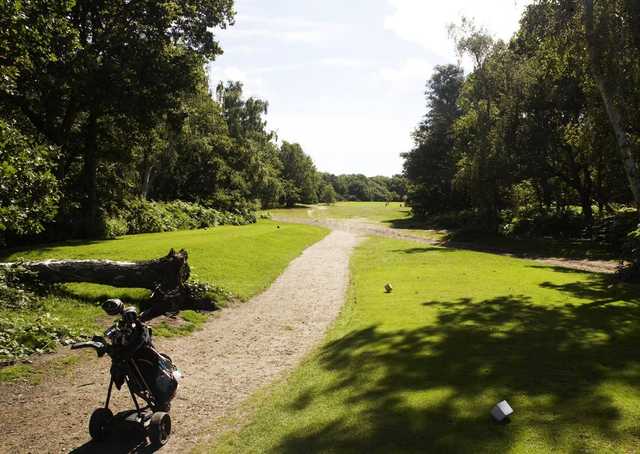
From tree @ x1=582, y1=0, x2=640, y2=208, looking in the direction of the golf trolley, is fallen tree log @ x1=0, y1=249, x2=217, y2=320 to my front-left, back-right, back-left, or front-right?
front-right

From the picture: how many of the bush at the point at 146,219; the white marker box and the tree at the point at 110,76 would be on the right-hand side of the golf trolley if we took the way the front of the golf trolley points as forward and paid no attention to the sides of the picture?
1

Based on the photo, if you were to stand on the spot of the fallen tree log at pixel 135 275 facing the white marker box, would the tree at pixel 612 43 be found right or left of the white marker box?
left
